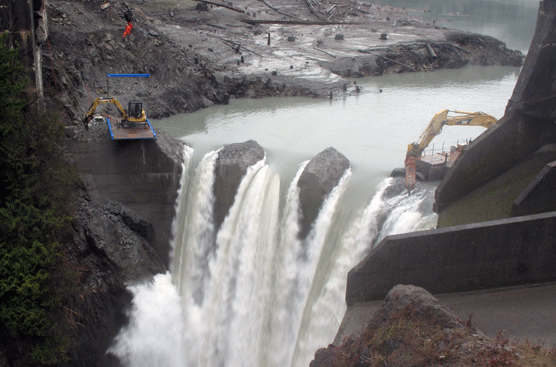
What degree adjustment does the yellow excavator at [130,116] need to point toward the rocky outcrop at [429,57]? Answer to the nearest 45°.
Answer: approximately 135° to its right

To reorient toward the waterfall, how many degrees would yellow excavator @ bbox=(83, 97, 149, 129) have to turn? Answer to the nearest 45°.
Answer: approximately 135° to its left

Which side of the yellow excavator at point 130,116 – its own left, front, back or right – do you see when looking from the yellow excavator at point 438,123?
back

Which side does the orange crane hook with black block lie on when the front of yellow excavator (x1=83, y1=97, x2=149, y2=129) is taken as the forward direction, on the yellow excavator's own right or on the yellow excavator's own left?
on the yellow excavator's own right

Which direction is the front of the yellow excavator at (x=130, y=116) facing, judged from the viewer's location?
facing to the left of the viewer

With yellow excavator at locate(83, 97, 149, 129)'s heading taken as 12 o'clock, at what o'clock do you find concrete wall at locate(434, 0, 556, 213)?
The concrete wall is roughly at 7 o'clock from the yellow excavator.
